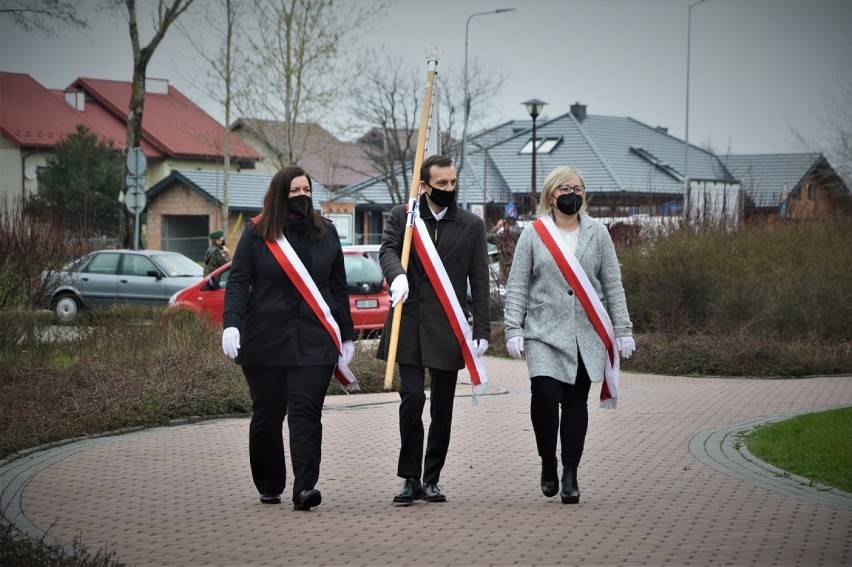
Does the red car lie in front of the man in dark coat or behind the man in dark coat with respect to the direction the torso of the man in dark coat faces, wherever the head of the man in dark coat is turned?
behind

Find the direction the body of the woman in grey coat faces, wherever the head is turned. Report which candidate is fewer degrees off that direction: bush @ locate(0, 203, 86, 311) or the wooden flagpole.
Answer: the wooden flagpole

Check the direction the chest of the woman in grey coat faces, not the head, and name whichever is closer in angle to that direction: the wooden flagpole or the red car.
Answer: the wooden flagpole

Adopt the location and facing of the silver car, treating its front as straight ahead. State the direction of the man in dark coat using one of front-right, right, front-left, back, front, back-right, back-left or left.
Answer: front-right

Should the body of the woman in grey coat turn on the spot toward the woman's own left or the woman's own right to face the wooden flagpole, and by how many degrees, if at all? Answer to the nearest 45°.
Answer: approximately 90° to the woman's own right

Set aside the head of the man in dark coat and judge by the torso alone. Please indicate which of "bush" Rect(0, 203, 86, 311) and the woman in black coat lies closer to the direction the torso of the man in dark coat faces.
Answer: the woman in black coat

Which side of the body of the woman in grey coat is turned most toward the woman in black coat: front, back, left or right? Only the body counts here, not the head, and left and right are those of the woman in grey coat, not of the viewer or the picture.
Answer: right

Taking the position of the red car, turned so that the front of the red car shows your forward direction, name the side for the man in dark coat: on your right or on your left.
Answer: on your left

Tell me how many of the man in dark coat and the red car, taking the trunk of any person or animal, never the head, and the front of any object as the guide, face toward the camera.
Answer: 1

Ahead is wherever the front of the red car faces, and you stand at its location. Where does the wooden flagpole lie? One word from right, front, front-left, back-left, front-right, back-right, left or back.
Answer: back-left

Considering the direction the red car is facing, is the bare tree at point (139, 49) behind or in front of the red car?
in front

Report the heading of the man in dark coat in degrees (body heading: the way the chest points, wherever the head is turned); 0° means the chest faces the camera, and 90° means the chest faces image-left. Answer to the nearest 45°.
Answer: approximately 0°

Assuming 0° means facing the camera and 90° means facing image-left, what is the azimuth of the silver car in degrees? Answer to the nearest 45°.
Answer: approximately 315°

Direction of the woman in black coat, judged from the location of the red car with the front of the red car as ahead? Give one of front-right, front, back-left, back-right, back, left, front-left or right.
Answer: back-left
